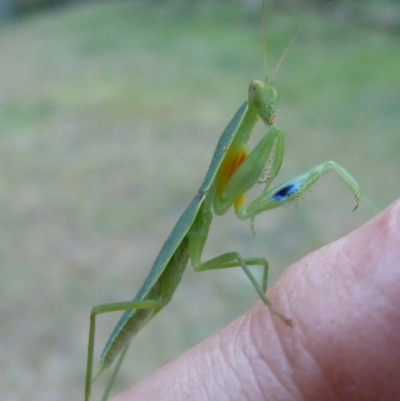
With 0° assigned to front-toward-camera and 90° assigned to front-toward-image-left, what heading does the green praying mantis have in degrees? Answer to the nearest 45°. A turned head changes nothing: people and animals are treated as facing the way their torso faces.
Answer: approximately 270°
